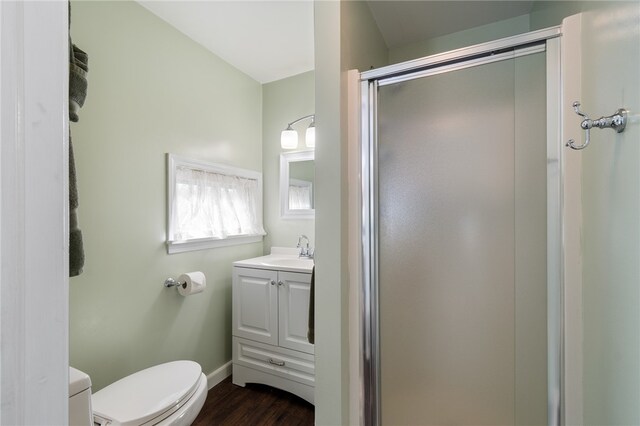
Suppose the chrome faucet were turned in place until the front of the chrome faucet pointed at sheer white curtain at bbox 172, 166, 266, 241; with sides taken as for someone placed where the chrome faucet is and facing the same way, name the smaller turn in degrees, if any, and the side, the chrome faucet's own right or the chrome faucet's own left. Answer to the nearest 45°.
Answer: approximately 45° to the chrome faucet's own right

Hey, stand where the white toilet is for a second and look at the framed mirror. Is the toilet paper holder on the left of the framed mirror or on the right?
left

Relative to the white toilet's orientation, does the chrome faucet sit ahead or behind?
ahead

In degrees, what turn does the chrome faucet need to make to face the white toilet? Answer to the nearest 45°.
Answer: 0° — it already faces it

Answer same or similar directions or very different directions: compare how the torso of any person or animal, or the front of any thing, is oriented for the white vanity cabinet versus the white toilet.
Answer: very different directions

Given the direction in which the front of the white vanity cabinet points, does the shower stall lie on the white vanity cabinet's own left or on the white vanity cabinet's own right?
on the white vanity cabinet's own left

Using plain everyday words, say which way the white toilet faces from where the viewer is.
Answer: facing away from the viewer and to the right of the viewer

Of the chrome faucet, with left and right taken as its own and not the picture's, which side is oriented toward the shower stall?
left

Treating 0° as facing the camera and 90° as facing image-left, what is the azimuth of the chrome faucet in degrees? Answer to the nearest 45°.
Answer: approximately 45°
